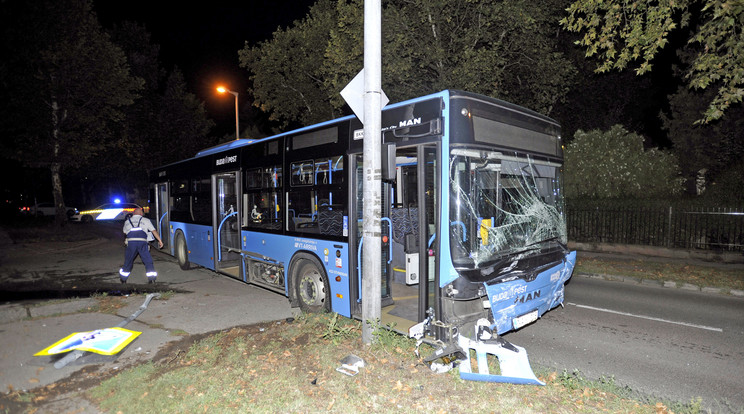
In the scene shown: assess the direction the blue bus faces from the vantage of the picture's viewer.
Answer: facing the viewer and to the right of the viewer

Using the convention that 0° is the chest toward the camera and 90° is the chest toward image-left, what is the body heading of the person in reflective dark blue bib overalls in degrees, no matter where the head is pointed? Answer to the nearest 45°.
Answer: approximately 180°

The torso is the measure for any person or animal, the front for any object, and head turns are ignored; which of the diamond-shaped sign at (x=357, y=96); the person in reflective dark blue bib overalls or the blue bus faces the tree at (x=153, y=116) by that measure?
the person in reflective dark blue bib overalls

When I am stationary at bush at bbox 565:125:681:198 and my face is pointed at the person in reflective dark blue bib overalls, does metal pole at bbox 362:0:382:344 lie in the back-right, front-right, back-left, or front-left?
front-left

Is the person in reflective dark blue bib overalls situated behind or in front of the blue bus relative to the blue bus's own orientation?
behind

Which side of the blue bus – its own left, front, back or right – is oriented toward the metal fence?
left

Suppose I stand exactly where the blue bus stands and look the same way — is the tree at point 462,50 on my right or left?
on my left
